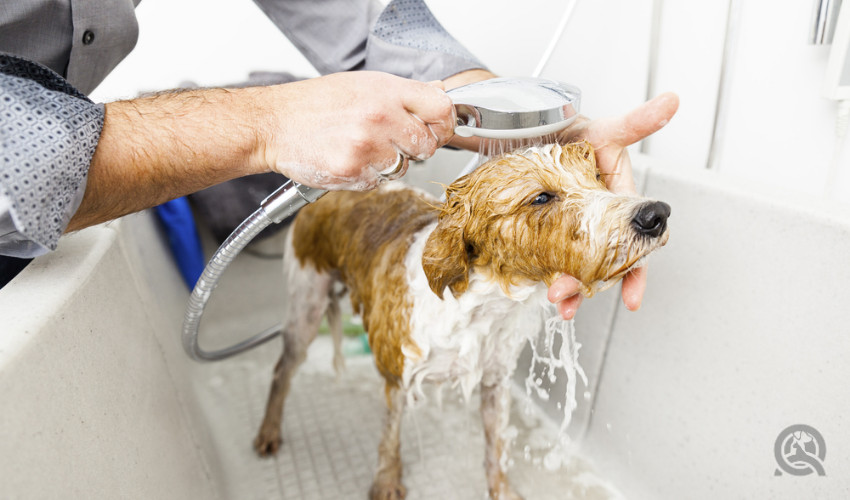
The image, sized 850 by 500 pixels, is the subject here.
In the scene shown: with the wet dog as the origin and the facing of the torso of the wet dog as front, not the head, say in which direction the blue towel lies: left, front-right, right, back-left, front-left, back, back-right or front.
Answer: back

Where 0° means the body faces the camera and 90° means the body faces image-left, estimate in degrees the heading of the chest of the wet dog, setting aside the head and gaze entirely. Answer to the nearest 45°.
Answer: approximately 315°
